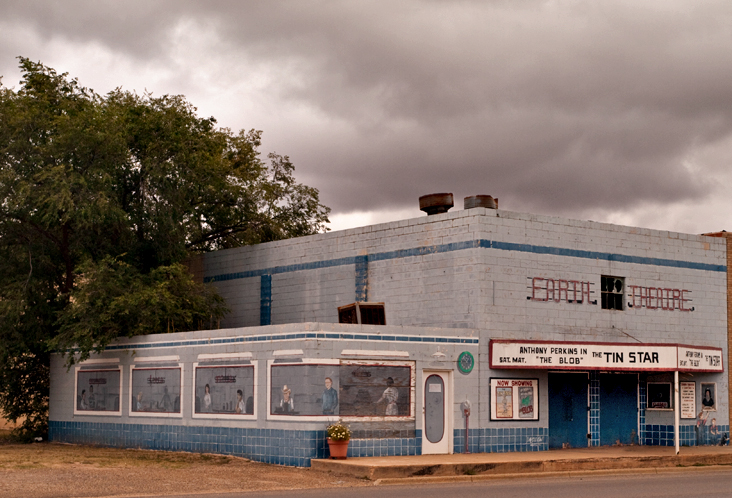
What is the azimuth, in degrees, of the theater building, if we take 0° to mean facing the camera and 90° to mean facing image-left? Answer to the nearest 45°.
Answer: approximately 315°

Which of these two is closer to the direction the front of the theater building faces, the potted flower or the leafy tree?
the potted flower
